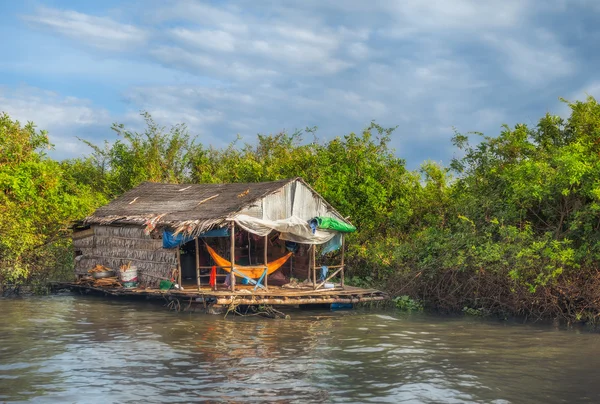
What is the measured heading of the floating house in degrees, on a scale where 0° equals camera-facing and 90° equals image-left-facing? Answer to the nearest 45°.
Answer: approximately 315°
